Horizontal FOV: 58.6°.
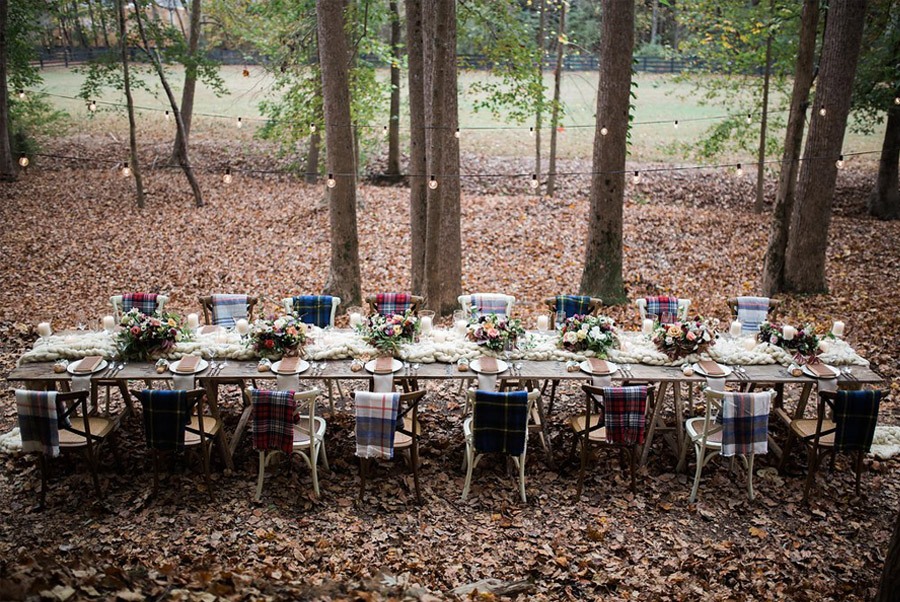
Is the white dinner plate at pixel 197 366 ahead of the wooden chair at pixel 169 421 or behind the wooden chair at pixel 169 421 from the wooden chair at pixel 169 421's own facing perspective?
ahead

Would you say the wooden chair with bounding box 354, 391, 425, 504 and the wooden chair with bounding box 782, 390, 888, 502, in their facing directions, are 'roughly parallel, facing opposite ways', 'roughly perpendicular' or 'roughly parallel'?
roughly parallel

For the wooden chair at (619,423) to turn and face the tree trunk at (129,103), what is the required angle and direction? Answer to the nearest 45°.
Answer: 0° — it already faces it

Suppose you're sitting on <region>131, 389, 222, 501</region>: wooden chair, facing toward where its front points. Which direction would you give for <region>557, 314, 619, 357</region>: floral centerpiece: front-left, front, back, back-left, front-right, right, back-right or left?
front-right

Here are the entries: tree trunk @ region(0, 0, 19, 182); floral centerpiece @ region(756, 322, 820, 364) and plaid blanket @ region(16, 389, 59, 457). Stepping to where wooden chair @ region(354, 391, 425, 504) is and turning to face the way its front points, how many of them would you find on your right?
1

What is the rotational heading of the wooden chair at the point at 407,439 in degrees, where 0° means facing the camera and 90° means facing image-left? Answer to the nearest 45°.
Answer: approximately 180°

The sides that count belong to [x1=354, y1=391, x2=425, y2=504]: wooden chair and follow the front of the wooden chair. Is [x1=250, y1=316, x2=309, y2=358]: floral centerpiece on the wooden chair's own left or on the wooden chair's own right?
on the wooden chair's own left

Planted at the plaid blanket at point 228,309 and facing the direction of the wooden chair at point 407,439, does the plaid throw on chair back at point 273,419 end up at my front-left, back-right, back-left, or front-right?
front-right

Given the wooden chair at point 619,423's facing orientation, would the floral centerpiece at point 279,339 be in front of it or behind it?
in front

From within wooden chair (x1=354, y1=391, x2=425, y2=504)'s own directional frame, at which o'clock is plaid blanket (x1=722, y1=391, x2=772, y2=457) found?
The plaid blanket is roughly at 3 o'clock from the wooden chair.

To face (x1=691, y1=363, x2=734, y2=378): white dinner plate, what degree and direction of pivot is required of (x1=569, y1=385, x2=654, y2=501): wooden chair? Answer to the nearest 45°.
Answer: approximately 90° to its right

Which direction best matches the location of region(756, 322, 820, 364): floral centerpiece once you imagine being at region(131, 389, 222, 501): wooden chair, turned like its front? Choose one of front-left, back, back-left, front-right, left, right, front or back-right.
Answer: front-right

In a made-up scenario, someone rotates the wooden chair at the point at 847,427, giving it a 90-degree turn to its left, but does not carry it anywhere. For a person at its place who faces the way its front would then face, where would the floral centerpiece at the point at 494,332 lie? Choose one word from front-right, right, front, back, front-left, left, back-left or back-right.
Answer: front-right

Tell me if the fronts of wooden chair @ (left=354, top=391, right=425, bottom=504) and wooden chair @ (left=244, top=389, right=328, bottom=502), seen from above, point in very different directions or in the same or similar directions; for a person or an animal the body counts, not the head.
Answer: same or similar directions

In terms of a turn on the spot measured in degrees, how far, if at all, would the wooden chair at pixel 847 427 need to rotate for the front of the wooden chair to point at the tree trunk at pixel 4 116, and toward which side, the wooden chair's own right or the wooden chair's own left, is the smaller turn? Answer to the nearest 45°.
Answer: approximately 45° to the wooden chair's own left

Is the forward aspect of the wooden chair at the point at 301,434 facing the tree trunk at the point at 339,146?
yes

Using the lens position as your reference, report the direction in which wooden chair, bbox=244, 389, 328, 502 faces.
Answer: facing away from the viewer

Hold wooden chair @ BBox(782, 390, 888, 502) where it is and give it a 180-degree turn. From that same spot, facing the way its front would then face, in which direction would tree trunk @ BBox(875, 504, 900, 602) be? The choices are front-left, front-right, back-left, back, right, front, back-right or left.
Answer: front-right

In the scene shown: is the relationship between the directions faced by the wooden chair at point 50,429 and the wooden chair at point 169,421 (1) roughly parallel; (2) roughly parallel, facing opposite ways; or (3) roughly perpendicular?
roughly parallel

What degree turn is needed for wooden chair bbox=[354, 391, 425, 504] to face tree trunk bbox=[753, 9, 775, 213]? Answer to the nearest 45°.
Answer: approximately 45° to its right
